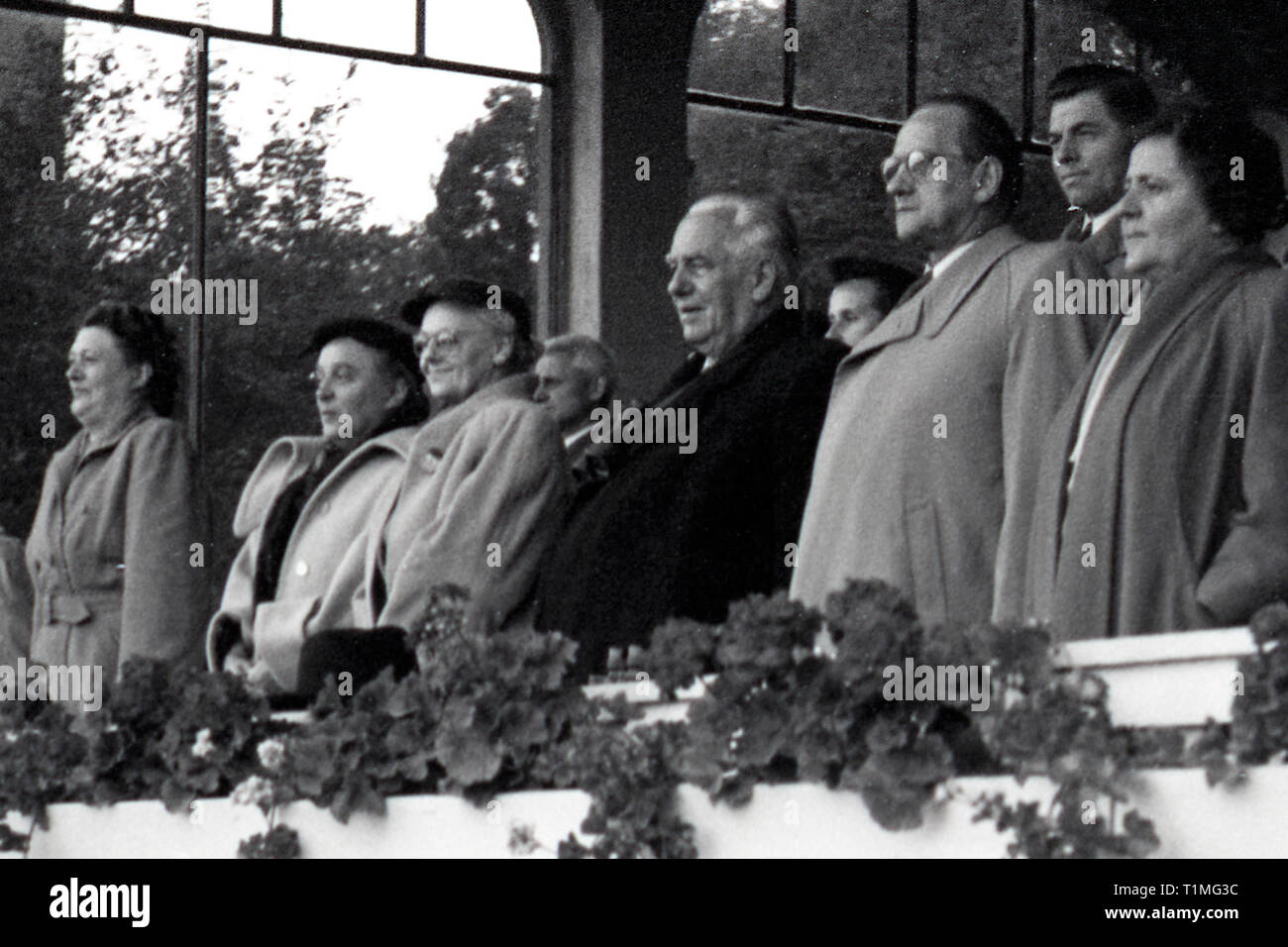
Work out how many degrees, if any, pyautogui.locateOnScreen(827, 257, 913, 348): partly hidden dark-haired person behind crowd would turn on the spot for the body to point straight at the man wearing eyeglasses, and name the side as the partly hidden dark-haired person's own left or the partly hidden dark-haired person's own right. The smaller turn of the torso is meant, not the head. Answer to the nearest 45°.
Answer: approximately 45° to the partly hidden dark-haired person's own left

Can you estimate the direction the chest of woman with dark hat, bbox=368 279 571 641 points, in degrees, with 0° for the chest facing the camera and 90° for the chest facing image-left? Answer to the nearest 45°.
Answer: approximately 45°

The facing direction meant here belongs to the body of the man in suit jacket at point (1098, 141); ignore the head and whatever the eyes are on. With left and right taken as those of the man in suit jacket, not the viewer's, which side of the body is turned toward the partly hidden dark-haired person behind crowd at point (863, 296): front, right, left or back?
right

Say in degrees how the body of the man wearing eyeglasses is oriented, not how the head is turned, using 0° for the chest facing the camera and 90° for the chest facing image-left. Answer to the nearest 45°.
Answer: approximately 45°

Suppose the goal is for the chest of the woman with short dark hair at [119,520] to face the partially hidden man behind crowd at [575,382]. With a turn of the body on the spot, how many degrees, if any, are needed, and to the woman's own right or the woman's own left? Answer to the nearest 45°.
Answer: approximately 135° to the woman's own left

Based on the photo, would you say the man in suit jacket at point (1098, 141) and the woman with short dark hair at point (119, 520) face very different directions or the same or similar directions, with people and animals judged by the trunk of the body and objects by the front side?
same or similar directions

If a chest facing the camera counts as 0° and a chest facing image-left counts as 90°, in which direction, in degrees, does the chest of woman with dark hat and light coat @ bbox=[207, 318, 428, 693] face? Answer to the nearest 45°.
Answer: approximately 45°

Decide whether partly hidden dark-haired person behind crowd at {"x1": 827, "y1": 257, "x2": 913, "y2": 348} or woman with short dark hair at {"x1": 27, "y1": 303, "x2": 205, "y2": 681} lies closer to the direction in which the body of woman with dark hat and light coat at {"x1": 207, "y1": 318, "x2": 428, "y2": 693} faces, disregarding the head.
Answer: the woman with short dark hair

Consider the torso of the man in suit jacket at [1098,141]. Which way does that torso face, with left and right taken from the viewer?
facing the viewer and to the left of the viewer

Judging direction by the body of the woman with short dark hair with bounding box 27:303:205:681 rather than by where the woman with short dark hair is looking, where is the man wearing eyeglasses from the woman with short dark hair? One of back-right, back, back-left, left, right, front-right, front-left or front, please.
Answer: left

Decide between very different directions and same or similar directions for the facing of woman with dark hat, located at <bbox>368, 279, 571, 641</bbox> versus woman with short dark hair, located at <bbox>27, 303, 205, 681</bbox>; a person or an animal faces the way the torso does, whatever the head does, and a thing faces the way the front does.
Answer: same or similar directions

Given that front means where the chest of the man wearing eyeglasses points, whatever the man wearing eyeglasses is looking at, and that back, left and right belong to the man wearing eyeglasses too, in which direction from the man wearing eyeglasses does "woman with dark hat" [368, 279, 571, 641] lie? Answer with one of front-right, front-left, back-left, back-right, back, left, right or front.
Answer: right

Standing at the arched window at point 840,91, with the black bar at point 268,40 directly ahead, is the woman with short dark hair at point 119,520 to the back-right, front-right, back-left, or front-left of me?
front-left

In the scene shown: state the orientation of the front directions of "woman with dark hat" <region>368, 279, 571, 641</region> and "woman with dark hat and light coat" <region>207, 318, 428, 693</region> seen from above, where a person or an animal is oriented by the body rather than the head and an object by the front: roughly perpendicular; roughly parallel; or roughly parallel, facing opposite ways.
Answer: roughly parallel

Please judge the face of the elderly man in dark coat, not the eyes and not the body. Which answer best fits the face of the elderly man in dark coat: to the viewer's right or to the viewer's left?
to the viewer's left

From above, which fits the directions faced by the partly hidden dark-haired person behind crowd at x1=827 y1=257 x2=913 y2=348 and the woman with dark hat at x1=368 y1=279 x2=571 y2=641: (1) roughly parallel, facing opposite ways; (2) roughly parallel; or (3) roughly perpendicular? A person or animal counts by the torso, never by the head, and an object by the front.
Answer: roughly parallel

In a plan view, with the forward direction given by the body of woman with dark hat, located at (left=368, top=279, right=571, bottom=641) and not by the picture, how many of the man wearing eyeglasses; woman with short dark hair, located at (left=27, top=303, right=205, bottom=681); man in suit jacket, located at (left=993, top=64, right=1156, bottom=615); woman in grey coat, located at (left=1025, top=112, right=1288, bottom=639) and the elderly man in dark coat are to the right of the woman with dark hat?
1
